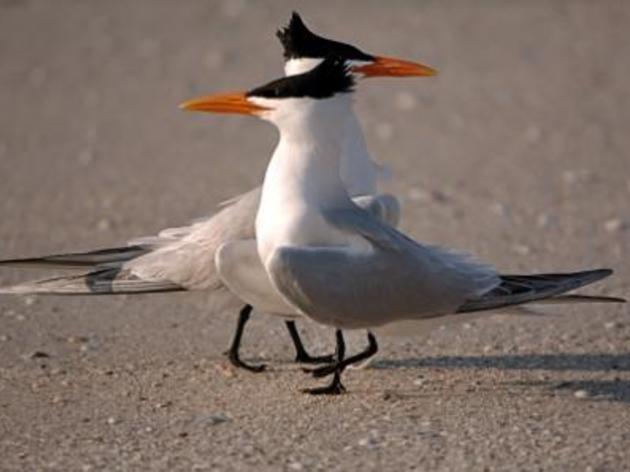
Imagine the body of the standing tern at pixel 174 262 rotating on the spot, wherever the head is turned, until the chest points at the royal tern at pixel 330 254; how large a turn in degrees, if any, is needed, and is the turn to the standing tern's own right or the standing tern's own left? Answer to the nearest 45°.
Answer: approximately 45° to the standing tern's own right

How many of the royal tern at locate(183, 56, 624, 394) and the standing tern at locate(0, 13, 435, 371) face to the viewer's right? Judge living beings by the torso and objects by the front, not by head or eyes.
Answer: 1

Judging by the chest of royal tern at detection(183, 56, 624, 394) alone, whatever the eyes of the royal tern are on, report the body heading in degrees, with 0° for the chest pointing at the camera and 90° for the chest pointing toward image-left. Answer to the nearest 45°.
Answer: approximately 90°

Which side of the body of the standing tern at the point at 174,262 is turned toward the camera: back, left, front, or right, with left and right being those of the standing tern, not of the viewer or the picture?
right

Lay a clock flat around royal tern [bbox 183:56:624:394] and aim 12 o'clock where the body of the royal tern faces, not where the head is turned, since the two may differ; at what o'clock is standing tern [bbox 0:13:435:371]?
The standing tern is roughly at 1 o'clock from the royal tern.

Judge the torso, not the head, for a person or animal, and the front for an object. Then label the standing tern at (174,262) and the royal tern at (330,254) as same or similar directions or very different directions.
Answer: very different directions
